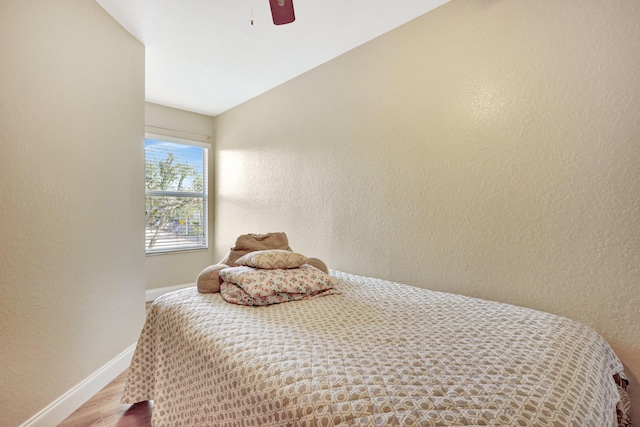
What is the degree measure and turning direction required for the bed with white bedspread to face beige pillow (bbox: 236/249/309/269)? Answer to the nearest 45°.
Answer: approximately 180°

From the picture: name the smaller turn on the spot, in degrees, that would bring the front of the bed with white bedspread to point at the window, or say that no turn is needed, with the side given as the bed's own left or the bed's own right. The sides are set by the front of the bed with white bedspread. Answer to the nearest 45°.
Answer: approximately 180°

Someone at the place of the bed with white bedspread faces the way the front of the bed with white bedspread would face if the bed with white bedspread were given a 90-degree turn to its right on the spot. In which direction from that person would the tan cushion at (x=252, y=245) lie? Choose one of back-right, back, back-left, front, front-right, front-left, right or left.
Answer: right

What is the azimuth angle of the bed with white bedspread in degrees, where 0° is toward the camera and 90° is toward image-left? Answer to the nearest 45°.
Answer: approximately 315°
